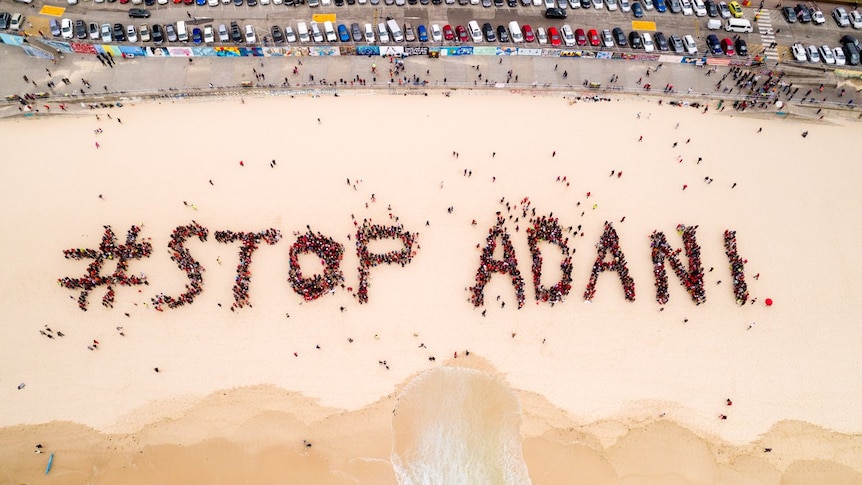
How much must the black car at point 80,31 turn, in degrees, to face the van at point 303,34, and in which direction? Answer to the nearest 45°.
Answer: approximately 45° to its left

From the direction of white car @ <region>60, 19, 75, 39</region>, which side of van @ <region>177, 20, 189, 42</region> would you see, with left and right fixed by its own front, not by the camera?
right

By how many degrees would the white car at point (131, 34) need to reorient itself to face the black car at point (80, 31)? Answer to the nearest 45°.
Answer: approximately 135° to its right

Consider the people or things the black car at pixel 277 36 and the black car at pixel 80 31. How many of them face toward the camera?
2

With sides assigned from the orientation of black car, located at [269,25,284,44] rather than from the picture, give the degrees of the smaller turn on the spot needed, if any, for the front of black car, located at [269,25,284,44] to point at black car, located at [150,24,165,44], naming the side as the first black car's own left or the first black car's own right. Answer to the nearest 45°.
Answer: approximately 90° to the first black car's own right

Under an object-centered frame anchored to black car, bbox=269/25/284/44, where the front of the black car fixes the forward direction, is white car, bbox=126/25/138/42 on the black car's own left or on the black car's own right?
on the black car's own right

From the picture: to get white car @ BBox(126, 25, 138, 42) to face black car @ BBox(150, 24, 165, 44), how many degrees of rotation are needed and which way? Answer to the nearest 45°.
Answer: approximately 90° to its left
